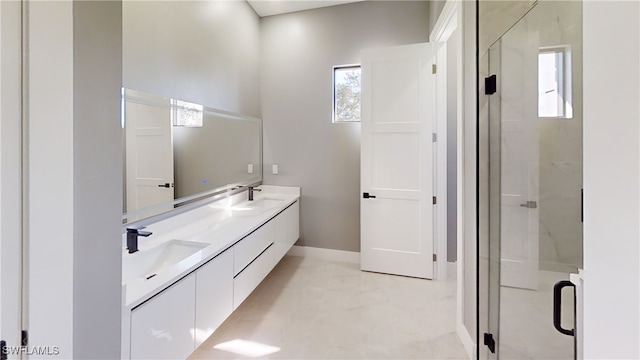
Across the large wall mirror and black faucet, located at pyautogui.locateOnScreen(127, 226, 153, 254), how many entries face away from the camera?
0

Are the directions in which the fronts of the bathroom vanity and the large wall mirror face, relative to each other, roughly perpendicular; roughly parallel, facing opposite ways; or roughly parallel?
roughly parallel

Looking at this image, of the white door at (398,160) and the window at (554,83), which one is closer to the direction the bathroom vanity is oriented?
the window

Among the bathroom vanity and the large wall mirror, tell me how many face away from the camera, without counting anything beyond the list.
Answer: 0

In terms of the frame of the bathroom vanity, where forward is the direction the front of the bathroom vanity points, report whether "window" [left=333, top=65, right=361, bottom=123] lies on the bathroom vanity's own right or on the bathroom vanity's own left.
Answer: on the bathroom vanity's own left

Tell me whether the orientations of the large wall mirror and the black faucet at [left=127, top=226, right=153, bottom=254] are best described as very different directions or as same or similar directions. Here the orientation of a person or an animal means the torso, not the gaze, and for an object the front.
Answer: same or similar directions

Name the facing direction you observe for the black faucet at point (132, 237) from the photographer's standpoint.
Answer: facing the viewer and to the right of the viewer

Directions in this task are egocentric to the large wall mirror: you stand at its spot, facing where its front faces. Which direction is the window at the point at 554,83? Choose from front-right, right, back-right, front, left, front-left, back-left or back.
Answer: front

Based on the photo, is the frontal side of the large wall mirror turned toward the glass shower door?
yes

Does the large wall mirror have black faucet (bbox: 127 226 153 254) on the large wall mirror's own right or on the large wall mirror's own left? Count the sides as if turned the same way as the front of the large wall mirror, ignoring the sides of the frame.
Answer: on the large wall mirror's own right

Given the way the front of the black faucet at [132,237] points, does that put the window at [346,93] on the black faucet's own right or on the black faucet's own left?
on the black faucet's own left

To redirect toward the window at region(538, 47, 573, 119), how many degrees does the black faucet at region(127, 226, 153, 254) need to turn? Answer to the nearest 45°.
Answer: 0° — it already faces it
